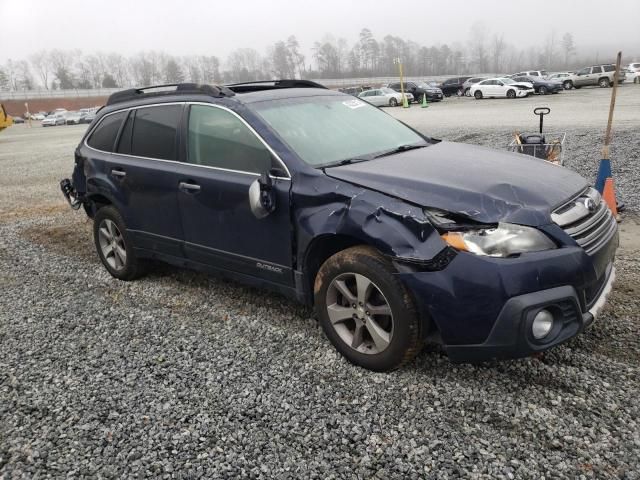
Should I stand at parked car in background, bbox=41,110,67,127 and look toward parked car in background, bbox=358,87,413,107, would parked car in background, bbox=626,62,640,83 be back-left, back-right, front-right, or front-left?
front-left

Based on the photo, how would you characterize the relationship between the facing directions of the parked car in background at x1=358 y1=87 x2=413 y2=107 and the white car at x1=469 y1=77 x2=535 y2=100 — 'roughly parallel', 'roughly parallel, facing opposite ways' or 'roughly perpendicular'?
roughly parallel

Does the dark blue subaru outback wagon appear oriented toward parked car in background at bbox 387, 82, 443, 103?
no

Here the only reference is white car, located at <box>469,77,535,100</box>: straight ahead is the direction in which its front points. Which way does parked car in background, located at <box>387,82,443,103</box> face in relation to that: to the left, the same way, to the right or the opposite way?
the same way

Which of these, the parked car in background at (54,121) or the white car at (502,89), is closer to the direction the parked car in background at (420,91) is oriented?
the white car

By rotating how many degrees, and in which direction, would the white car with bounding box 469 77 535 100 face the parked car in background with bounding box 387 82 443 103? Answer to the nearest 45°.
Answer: approximately 135° to its right

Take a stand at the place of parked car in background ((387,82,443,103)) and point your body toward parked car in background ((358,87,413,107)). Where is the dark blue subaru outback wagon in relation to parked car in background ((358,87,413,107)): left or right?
left

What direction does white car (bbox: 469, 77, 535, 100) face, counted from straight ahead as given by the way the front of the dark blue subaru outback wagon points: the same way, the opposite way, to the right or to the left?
the same way

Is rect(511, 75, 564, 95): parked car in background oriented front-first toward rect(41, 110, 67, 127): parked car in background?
no

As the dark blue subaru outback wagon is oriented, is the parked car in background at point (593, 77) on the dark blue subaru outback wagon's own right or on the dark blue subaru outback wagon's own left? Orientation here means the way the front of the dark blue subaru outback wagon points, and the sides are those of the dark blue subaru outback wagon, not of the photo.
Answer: on the dark blue subaru outback wagon's own left
